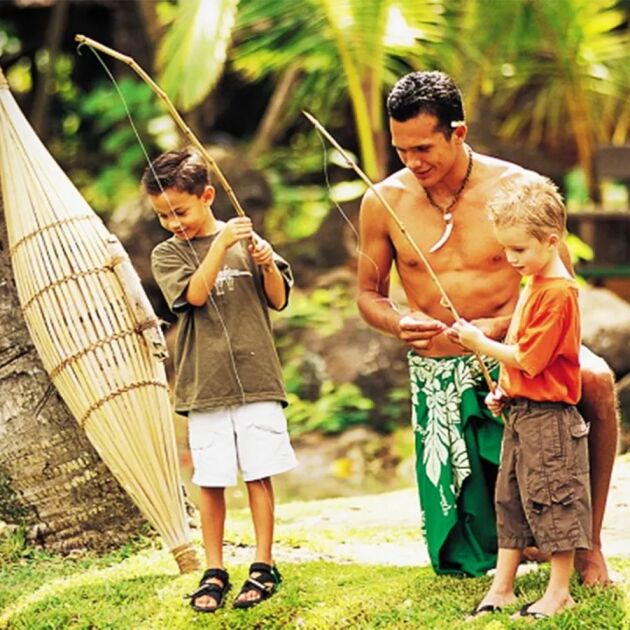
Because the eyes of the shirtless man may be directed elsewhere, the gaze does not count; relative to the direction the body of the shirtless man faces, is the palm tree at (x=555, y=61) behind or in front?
behind

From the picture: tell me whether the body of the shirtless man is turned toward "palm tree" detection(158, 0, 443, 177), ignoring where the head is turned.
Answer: no

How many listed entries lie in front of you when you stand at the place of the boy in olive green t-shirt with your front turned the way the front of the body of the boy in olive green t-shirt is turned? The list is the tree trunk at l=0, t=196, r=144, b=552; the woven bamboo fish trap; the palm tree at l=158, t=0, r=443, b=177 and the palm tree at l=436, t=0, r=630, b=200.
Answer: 0

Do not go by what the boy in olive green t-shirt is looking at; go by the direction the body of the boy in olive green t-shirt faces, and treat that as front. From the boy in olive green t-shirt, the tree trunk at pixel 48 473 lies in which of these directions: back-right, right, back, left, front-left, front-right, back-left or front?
back-right

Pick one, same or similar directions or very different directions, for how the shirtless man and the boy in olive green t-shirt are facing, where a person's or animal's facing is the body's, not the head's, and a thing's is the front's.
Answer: same or similar directions

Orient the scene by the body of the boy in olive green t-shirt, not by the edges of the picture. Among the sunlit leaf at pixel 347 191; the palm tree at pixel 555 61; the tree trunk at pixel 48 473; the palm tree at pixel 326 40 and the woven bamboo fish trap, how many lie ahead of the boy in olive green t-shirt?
0

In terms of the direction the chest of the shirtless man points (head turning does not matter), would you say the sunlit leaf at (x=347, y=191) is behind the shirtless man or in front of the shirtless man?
behind

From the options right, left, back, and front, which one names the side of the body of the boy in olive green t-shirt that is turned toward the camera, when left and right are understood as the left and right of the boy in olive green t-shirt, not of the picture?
front

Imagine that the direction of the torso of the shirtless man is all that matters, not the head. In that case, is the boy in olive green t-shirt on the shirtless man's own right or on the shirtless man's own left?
on the shirtless man's own right

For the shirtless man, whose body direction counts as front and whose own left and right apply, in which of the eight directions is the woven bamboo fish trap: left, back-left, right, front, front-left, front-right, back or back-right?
right

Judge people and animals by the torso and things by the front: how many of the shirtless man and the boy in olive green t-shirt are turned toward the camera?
2

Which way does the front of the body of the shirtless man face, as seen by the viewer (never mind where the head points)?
toward the camera

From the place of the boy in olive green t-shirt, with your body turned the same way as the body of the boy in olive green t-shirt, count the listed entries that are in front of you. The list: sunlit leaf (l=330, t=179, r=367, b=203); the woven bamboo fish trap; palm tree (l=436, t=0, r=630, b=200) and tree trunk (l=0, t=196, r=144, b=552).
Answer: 0

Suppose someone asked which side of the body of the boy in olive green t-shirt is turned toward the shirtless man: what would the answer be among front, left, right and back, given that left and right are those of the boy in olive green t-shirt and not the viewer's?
left

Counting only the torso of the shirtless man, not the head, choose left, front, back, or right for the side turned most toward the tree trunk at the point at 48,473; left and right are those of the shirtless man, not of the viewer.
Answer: right

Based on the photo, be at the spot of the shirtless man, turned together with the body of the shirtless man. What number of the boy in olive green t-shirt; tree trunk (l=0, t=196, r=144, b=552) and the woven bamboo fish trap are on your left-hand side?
0

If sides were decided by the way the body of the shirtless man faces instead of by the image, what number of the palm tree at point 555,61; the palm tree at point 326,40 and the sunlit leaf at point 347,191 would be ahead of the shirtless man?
0

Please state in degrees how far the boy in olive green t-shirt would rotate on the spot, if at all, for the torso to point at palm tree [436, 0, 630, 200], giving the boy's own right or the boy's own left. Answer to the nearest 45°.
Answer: approximately 135° to the boy's own left

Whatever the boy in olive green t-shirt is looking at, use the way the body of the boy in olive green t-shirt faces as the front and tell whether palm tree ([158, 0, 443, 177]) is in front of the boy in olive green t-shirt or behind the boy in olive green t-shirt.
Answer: behind
